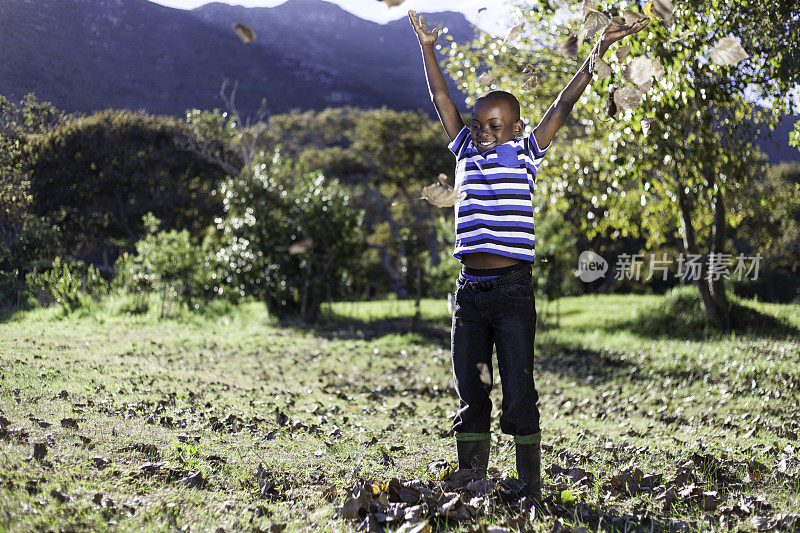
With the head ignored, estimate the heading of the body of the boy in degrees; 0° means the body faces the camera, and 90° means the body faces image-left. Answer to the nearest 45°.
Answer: approximately 45°

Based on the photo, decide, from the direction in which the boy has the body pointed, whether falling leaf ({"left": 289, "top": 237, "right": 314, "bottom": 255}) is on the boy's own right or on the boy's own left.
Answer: on the boy's own right

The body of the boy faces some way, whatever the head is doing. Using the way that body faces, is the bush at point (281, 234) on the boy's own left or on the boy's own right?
on the boy's own right
